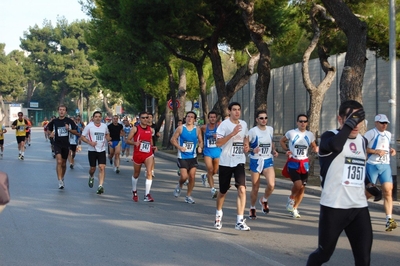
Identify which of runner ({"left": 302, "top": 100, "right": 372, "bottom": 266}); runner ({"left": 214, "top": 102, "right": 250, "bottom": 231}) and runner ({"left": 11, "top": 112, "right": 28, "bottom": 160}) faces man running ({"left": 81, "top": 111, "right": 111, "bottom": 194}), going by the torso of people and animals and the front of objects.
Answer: runner ({"left": 11, "top": 112, "right": 28, "bottom": 160})

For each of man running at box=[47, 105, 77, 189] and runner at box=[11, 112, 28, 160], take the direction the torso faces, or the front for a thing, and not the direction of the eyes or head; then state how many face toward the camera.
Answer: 2

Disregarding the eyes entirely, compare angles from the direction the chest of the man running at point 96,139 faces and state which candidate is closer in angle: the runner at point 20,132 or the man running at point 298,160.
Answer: the man running

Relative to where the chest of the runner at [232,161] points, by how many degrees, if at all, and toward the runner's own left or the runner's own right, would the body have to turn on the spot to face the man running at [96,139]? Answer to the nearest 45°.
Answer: approximately 180°

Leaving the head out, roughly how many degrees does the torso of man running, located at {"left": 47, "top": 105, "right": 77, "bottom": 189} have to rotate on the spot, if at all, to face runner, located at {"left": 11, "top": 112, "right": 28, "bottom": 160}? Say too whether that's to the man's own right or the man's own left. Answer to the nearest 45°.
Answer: approximately 180°

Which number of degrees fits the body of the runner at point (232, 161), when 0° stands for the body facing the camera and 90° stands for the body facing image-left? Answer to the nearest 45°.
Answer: approximately 315°

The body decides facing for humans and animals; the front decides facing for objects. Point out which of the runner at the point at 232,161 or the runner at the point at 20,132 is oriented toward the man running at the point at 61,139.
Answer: the runner at the point at 20,132

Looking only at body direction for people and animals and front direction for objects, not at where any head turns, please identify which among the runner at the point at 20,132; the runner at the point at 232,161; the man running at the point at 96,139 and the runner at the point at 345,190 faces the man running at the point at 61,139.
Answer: the runner at the point at 20,132

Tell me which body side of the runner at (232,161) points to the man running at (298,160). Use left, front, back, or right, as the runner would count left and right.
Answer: left

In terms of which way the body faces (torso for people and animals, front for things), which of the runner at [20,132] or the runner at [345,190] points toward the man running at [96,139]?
the runner at [20,132]
